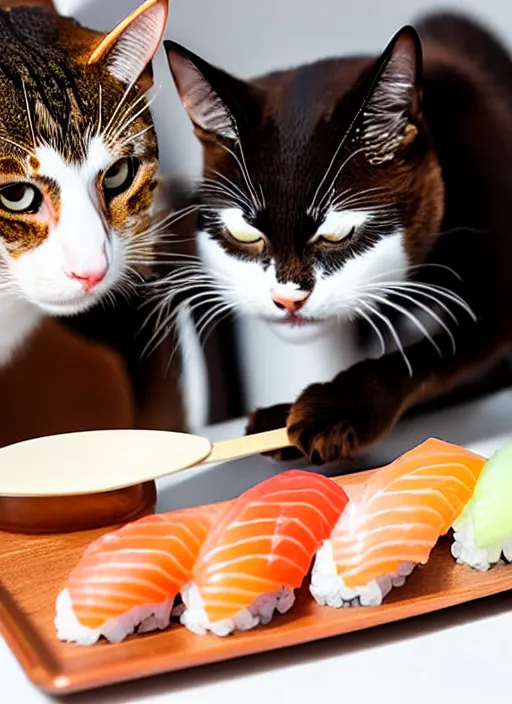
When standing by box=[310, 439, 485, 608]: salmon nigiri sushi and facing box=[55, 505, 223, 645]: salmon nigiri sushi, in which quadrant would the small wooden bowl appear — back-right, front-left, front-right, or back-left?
front-right

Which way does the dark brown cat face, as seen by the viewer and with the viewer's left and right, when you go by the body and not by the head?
facing the viewer and to the left of the viewer

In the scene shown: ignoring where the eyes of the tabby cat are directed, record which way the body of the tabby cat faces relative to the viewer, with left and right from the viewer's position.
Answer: facing the viewer and to the right of the viewer

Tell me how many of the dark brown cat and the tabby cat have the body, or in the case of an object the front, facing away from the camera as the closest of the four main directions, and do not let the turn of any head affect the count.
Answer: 0
